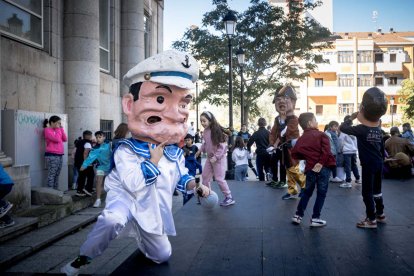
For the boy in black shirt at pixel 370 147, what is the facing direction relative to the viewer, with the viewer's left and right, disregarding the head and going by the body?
facing away from the viewer and to the left of the viewer

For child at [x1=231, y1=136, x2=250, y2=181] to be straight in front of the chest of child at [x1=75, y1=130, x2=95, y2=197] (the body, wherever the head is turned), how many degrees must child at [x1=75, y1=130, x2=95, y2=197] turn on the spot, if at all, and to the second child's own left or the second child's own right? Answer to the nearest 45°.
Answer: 0° — they already face them

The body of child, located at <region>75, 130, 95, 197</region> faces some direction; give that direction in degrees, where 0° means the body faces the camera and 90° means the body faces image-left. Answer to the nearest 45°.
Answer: approximately 270°
